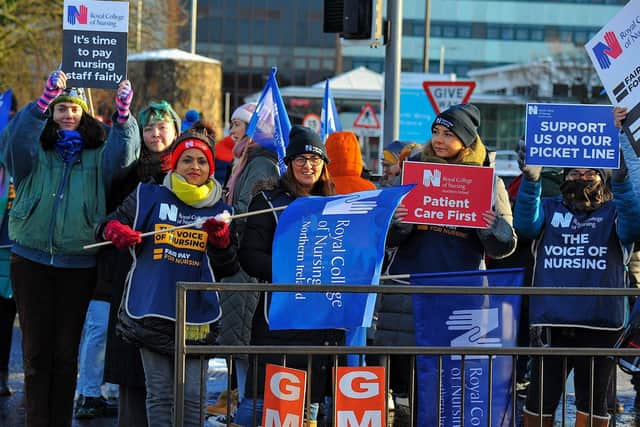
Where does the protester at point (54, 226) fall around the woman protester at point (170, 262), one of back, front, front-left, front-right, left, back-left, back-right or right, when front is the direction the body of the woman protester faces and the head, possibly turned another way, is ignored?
back-right

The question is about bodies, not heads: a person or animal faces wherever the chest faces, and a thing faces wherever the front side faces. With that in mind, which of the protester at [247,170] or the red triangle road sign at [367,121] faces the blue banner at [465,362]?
the red triangle road sign

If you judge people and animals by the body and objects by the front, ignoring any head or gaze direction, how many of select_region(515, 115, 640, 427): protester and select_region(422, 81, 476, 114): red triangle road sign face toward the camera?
2

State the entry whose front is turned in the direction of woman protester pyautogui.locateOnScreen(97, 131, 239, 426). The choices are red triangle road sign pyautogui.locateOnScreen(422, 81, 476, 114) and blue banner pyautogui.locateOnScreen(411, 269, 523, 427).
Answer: the red triangle road sign

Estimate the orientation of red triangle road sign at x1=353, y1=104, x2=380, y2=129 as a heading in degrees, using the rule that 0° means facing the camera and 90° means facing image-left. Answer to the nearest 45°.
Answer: approximately 0°

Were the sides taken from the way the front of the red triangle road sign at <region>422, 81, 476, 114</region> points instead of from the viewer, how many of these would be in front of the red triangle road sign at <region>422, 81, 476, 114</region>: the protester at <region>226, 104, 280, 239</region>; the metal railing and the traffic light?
3

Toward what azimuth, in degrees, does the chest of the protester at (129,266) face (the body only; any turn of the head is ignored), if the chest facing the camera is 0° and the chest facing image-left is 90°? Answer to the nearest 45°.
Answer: approximately 0°
